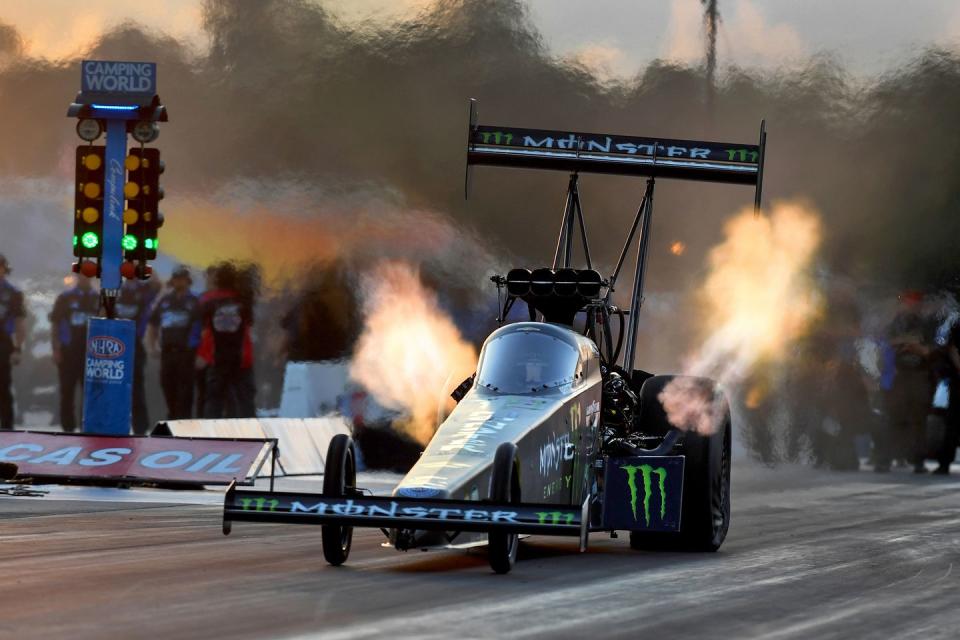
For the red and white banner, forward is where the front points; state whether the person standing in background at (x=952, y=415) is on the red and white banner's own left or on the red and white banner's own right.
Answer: on the red and white banner's own left

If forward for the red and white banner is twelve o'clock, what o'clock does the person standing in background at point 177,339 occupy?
The person standing in background is roughly at 6 o'clock from the red and white banner.

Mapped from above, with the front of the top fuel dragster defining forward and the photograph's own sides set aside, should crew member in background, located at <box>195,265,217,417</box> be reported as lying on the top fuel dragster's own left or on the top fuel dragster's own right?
on the top fuel dragster's own right

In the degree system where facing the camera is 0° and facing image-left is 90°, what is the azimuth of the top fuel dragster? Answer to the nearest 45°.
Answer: approximately 45°

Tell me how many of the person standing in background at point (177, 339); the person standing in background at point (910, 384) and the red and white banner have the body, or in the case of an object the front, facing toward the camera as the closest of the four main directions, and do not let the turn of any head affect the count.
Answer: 3

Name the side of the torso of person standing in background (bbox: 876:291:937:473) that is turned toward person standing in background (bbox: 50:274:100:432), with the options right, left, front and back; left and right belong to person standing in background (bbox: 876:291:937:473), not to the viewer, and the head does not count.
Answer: right

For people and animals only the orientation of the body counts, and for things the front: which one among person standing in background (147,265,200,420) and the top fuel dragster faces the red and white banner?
the person standing in background

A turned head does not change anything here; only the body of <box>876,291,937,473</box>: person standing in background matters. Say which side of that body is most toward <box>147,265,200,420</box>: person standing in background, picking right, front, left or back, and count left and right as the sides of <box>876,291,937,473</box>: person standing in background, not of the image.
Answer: right

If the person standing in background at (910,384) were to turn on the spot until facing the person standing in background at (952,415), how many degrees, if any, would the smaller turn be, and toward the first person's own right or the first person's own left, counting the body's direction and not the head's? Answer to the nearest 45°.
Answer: approximately 135° to the first person's own left

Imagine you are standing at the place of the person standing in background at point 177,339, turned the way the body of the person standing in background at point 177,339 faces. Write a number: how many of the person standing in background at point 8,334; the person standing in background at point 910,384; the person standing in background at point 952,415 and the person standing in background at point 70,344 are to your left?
2

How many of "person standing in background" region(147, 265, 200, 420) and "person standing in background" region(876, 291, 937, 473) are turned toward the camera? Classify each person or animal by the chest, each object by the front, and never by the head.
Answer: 2

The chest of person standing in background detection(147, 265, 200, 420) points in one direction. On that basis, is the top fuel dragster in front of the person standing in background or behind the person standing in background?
in front
